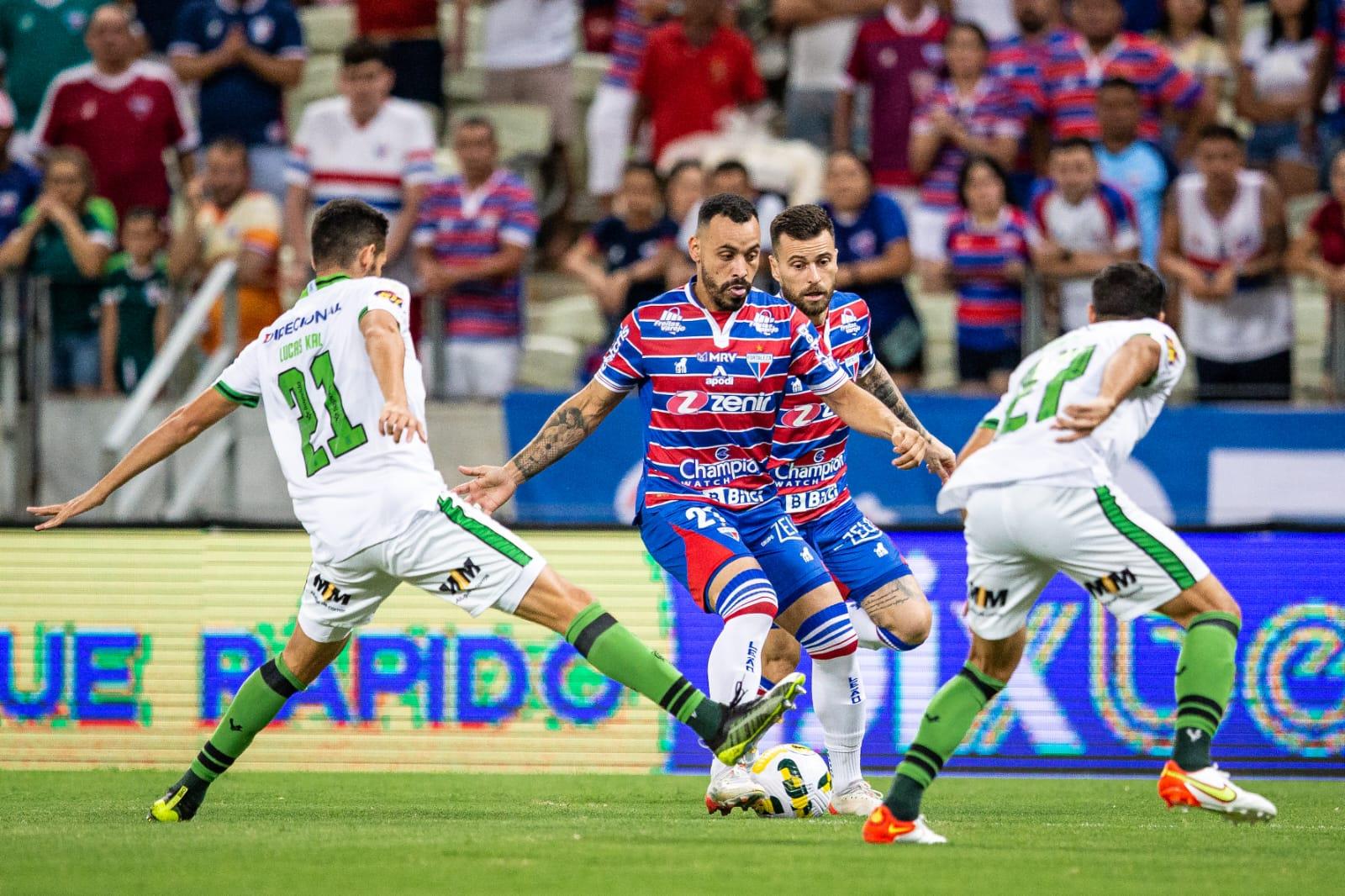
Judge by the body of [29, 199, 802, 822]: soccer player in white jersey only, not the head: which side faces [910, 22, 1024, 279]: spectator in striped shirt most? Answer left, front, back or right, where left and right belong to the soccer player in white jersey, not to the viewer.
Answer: front

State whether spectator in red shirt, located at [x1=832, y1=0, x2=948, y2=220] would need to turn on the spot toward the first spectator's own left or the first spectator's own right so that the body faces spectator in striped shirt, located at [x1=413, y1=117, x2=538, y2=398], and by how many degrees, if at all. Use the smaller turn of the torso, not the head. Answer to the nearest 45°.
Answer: approximately 45° to the first spectator's own right

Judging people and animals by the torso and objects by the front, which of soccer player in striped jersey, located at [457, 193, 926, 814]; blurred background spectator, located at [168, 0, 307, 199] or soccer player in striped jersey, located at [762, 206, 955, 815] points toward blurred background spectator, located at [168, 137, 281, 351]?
blurred background spectator, located at [168, 0, 307, 199]

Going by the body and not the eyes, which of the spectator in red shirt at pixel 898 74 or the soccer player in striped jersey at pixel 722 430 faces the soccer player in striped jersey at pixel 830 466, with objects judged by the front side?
the spectator in red shirt

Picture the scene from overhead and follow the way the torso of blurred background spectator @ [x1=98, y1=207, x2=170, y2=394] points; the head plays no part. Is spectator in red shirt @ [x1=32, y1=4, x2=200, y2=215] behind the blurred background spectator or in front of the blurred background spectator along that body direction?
behind

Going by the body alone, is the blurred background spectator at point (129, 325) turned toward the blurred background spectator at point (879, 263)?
no

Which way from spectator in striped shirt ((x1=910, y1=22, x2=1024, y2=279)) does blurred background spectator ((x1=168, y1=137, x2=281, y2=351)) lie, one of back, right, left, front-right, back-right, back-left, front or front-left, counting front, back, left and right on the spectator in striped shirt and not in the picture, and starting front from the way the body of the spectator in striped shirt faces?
right

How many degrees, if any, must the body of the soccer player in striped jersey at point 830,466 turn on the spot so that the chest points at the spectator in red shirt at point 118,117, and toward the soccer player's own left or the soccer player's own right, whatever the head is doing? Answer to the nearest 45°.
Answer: approximately 135° to the soccer player's own right

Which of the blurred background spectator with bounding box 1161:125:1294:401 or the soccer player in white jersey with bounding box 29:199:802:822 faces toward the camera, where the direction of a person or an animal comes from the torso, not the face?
the blurred background spectator

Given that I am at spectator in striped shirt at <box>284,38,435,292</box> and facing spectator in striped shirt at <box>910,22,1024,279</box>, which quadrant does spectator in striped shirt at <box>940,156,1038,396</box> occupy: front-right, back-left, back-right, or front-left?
front-right

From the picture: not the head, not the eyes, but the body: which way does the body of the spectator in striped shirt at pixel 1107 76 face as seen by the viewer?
toward the camera

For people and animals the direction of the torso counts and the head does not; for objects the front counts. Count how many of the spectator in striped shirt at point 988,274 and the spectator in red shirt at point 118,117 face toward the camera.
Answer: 2

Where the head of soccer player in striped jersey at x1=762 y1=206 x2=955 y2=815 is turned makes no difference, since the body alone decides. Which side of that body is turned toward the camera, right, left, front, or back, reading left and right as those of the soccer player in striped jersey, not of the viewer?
front

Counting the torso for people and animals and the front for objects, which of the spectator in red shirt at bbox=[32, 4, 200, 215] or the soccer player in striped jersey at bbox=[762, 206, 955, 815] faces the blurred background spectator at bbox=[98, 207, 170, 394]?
the spectator in red shirt

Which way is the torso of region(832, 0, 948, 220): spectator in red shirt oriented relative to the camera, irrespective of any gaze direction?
toward the camera

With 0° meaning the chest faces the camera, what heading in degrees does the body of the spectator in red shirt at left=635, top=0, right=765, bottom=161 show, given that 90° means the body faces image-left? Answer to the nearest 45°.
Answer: approximately 0°

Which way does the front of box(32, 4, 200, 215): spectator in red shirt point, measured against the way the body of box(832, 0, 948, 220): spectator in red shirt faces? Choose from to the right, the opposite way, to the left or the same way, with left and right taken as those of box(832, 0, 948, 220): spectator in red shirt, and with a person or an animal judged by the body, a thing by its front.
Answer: the same way

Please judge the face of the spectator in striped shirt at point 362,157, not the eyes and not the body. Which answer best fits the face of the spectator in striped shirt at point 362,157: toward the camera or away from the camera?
toward the camera

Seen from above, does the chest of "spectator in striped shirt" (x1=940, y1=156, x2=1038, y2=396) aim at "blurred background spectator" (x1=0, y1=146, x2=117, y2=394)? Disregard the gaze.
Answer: no

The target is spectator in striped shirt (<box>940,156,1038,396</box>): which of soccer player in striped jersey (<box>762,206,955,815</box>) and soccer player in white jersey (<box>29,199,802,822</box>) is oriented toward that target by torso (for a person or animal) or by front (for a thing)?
the soccer player in white jersey

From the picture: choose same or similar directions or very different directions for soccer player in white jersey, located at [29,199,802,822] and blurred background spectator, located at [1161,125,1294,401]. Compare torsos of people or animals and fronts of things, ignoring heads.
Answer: very different directions

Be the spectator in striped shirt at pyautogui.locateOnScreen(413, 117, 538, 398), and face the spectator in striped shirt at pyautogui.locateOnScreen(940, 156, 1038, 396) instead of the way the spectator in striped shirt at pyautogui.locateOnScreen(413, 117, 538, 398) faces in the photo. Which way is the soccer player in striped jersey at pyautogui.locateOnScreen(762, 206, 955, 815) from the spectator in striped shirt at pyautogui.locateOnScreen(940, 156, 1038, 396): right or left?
right
